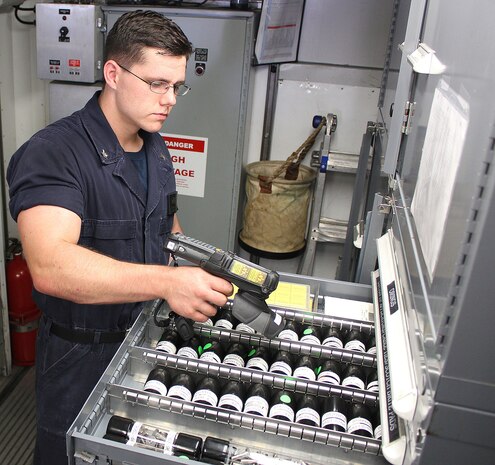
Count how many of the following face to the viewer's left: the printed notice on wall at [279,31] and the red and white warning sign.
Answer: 0

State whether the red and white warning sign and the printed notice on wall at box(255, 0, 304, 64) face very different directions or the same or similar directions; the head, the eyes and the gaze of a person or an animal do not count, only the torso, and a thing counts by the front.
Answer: same or similar directions

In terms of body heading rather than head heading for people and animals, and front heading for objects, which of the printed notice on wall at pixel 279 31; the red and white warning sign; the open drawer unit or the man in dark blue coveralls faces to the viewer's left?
the open drawer unit

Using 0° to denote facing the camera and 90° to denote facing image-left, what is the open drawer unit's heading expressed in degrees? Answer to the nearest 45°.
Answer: approximately 90°

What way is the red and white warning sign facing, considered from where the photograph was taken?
facing the viewer

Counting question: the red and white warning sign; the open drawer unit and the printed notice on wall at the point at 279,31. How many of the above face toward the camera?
2

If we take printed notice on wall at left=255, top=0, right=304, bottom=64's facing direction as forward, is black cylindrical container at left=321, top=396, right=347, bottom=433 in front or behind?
in front

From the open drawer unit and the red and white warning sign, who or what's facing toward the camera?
the red and white warning sign

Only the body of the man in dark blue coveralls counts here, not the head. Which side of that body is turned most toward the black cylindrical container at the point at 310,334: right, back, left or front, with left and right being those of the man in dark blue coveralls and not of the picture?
front

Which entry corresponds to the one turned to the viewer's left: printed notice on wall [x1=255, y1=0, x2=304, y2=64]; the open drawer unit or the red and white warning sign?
the open drawer unit

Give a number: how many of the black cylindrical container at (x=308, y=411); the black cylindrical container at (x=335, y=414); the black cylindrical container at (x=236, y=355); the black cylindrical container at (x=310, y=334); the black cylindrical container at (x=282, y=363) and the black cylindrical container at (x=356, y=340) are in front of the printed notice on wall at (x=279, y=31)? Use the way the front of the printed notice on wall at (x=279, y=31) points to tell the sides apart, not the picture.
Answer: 6

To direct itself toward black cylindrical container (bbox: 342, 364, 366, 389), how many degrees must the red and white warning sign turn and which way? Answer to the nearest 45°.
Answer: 0° — it already faces it

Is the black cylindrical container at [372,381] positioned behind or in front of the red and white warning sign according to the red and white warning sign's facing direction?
in front

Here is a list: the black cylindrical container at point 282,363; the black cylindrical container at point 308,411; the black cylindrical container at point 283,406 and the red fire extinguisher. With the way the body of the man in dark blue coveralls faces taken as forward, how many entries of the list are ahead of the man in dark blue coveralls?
3

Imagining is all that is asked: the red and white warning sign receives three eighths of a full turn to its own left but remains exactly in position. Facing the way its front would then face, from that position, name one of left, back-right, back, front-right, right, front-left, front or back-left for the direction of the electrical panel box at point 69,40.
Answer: back-left

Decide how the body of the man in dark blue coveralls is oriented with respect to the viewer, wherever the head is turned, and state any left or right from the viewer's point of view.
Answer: facing the viewer and to the right of the viewer

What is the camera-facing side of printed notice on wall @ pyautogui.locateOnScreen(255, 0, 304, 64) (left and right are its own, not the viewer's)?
front

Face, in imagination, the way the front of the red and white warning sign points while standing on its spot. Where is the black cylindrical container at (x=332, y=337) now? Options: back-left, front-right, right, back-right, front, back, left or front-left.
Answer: front

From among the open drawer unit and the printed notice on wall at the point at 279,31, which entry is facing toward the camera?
the printed notice on wall

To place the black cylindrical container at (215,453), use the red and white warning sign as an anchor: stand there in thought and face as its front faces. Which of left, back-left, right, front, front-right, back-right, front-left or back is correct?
front

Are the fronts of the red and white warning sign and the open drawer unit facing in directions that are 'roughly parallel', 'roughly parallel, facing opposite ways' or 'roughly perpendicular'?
roughly perpendicular

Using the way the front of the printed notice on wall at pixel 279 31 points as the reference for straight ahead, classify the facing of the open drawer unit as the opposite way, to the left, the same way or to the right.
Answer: to the right

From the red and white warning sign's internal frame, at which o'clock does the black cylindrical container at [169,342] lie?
The black cylindrical container is roughly at 12 o'clock from the red and white warning sign.
